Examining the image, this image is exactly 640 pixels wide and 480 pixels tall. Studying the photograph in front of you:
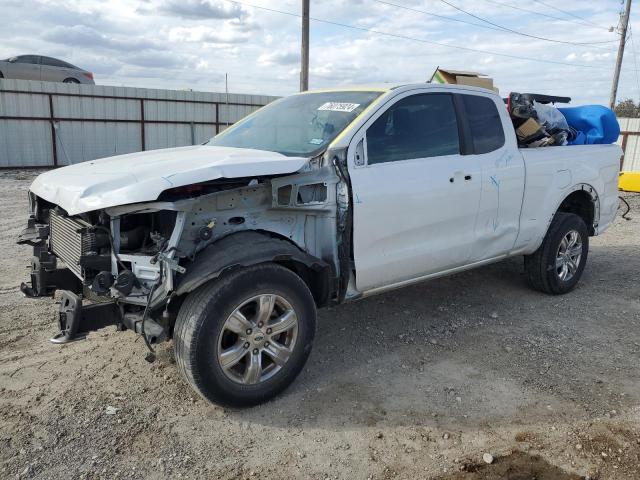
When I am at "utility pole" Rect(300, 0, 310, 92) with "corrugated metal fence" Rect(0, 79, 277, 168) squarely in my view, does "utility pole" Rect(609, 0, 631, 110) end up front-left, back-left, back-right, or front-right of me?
back-right

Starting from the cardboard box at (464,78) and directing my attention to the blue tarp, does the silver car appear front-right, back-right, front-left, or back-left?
back-left

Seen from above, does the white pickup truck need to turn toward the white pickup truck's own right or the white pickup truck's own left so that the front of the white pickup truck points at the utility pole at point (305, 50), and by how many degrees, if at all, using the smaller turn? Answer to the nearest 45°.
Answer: approximately 135° to the white pickup truck's own right

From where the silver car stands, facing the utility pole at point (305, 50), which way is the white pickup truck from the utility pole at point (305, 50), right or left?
right

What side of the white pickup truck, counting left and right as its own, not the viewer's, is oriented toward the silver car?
right

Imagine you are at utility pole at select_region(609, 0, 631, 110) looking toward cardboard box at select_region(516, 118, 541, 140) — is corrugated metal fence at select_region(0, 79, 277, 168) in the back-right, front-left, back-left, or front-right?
front-right

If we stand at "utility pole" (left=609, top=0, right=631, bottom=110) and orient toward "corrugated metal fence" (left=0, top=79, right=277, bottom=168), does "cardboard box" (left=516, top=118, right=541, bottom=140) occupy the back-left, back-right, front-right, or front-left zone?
front-left

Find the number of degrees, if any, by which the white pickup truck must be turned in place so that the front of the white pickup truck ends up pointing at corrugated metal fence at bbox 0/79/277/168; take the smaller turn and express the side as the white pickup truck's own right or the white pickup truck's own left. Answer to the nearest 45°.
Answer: approximately 90° to the white pickup truck's own right

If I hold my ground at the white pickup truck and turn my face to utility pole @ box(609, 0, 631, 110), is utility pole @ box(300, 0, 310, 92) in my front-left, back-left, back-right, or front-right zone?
front-left
